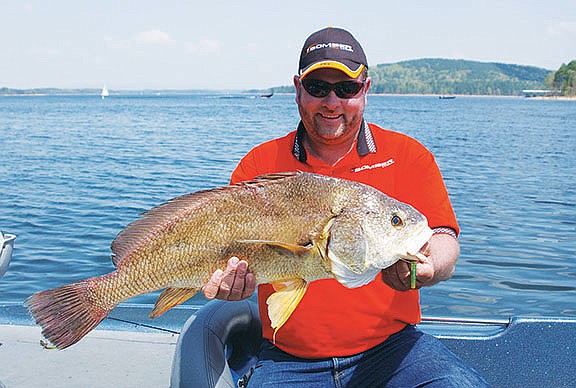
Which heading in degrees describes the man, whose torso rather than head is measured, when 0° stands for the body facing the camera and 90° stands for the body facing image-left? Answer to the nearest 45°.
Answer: approximately 0°

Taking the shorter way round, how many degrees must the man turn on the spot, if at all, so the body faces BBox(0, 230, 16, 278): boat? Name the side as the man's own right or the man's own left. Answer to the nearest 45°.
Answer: approximately 90° to the man's own right
